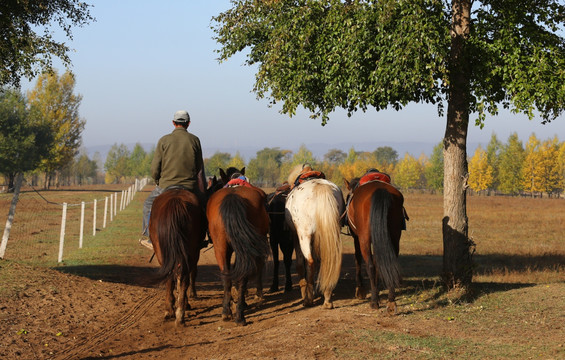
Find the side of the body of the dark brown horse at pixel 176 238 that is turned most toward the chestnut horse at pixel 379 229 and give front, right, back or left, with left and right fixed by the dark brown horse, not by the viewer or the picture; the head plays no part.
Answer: right

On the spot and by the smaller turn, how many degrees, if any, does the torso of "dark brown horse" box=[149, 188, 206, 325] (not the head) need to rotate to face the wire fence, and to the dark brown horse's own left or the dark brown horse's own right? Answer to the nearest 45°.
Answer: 0° — it already faces it

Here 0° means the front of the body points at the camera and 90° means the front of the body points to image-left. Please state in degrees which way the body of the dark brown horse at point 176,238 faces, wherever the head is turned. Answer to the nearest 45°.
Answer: approximately 180°

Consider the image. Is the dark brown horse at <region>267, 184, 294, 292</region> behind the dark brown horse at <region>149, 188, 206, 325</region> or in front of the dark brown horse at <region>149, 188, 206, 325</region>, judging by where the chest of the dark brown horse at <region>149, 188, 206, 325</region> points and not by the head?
in front

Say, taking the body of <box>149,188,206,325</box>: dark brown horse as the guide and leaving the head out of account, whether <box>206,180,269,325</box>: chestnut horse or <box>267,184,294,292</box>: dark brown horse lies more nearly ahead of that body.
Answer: the dark brown horse

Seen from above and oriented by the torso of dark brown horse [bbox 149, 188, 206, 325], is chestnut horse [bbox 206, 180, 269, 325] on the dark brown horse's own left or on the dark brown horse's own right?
on the dark brown horse's own right

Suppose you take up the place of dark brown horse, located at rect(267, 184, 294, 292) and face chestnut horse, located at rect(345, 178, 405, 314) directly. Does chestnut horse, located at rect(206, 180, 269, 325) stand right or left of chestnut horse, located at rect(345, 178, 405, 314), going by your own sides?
right

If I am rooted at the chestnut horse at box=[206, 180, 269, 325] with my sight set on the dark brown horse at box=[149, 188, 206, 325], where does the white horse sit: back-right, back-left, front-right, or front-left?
back-right

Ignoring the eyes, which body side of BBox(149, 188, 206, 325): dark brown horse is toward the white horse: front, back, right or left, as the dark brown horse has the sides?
right

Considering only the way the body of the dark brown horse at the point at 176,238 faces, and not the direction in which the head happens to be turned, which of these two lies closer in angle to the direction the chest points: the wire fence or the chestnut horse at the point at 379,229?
the wire fence
